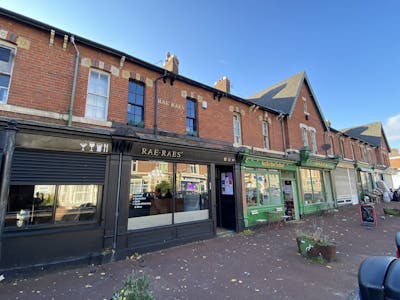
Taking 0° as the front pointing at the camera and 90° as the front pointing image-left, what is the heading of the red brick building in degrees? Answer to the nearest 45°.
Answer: approximately 315°

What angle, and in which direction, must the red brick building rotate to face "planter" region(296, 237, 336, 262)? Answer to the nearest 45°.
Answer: approximately 45° to its left

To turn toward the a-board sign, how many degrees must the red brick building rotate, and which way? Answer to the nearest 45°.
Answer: approximately 45° to its left

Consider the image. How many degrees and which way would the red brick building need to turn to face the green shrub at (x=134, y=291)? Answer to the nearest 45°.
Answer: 0° — it already faces it
